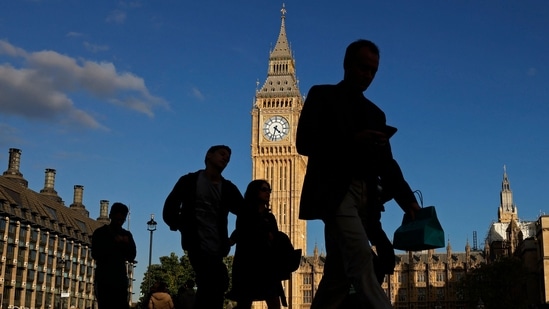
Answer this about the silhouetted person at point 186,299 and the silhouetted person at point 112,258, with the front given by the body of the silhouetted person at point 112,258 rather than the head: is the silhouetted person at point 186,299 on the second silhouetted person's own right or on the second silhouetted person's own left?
on the second silhouetted person's own left
